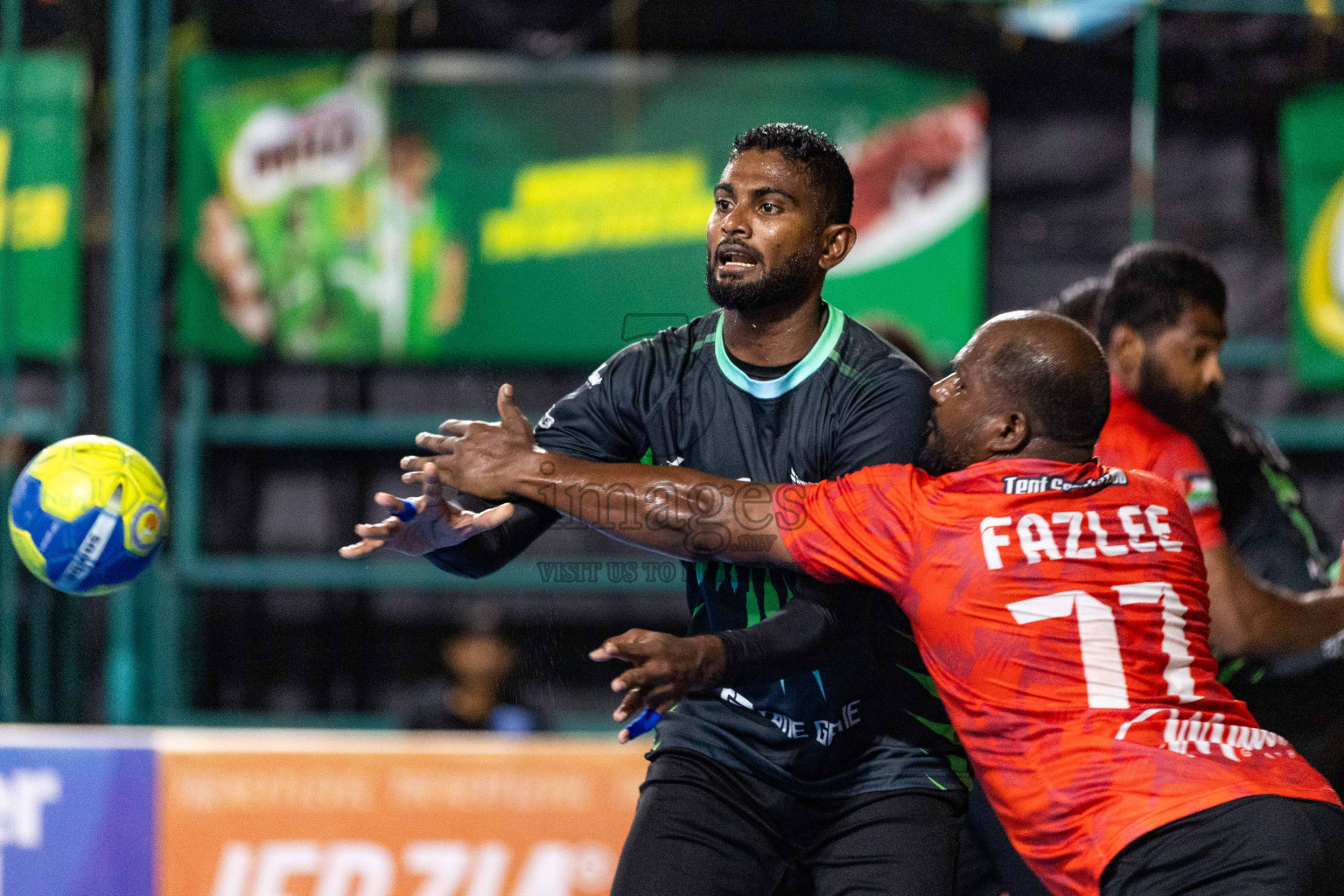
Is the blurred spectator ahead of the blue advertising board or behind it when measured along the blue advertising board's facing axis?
behind

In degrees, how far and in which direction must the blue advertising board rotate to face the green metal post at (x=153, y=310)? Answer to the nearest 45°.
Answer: approximately 180°

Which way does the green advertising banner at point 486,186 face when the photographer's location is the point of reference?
facing the viewer

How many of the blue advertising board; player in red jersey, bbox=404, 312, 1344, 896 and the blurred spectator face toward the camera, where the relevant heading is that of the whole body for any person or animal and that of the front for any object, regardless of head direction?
2

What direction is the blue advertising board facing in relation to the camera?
toward the camera

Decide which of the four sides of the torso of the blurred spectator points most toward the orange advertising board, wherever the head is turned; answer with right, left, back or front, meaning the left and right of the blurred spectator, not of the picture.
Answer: front

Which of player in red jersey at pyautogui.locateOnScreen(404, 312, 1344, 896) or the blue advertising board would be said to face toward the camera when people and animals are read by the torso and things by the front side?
the blue advertising board

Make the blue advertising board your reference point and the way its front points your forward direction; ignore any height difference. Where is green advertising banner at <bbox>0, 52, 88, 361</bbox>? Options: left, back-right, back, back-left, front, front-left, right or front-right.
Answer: back

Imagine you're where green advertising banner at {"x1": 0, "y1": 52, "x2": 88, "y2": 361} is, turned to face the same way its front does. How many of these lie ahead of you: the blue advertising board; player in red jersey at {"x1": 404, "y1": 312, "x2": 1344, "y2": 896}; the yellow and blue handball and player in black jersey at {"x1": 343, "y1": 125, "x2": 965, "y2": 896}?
4

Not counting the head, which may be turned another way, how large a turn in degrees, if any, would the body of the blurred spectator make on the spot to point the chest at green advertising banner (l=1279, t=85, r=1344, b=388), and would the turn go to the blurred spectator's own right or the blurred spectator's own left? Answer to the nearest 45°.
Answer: approximately 90° to the blurred spectator's own left

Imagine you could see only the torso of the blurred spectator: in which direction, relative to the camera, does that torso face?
toward the camera

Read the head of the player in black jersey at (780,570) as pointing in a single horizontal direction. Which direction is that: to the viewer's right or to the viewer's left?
to the viewer's left

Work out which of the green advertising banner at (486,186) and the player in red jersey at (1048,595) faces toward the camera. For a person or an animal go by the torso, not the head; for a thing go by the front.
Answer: the green advertising banner

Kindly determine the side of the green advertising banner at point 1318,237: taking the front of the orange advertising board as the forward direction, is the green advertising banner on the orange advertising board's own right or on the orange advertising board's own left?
on the orange advertising board's own left
